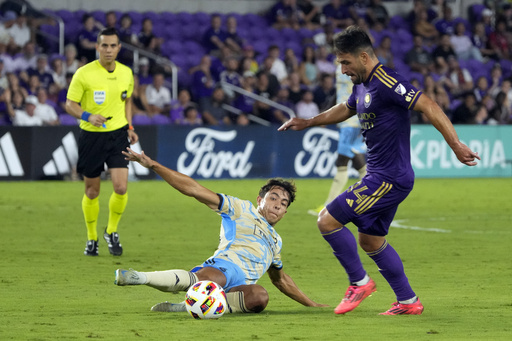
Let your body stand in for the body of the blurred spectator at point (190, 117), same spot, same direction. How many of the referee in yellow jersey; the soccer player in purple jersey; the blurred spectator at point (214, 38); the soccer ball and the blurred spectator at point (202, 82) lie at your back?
2

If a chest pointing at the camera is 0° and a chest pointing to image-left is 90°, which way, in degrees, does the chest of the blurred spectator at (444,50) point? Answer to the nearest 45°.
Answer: approximately 0°

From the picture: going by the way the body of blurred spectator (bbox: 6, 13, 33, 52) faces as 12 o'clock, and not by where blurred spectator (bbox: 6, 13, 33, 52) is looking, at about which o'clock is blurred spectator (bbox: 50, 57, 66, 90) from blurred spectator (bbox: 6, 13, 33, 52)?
blurred spectator (bbox: 50, 57, 66, 90) is roughly at 11 o'clock from blurred spectator (bbox: 6, 13, 33, 52).

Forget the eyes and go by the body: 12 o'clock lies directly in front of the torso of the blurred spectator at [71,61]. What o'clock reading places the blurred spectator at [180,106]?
the blurred spectator at [180,106] is roughly at 9 o'clock from the blurred spectator at [71,61].

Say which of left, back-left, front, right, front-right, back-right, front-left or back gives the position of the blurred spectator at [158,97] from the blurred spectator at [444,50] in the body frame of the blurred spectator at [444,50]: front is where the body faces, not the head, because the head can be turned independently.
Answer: front-right

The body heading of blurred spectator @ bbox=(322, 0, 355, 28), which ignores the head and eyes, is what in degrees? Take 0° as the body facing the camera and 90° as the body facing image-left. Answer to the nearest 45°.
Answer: approximately 0°

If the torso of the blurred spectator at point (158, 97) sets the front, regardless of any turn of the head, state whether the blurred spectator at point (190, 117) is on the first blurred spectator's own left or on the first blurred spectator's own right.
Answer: on the first blurred spectator's own left

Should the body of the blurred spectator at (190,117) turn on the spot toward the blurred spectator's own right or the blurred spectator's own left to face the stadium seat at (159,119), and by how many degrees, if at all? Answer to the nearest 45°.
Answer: approximately 90° to the blurred spectator's own right

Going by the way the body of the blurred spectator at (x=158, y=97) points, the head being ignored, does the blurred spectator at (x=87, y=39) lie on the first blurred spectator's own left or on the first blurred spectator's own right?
on the first blurred spectator's own right

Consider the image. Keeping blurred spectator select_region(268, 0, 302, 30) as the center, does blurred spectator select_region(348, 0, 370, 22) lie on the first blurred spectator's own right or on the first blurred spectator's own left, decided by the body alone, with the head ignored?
on the first blurred spectator's own left
